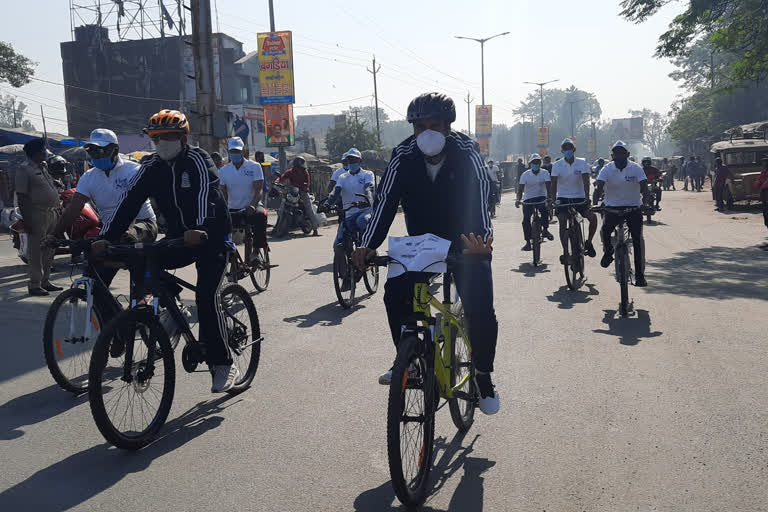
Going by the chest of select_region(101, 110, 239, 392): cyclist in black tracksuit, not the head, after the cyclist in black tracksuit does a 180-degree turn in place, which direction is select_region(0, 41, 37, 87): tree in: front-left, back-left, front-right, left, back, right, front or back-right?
front-left

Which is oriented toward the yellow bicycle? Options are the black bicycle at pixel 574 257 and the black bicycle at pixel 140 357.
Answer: the black bicycle at pixel 574 257

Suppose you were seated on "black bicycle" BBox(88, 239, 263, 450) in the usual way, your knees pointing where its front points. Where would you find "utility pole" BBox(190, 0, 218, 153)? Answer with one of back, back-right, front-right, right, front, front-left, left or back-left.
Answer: back-right

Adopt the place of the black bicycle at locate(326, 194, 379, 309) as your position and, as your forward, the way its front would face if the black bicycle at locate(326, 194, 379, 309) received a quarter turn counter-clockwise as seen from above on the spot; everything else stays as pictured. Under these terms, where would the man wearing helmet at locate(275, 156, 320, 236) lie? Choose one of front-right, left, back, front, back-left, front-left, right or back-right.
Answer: back-left

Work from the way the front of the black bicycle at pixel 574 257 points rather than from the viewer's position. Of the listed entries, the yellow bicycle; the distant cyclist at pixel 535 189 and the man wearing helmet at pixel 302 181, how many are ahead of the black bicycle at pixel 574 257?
1

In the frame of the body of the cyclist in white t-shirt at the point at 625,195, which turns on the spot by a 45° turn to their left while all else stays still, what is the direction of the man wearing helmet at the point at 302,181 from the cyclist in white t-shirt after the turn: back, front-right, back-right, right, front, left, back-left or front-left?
back

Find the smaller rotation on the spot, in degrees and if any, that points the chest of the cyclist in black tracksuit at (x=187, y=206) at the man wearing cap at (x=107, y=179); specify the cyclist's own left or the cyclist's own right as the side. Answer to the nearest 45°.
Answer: approximately 135° to the cyclist's own right

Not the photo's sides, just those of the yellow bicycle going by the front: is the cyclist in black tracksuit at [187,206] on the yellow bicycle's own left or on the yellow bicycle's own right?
on the yellow bicycle's own right

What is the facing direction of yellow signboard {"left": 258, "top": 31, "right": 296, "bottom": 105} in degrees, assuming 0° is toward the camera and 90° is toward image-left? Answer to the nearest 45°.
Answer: approximately 0°

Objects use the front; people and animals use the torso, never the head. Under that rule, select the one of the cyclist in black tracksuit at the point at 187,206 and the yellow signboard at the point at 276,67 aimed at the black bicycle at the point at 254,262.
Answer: the yellow signboard
